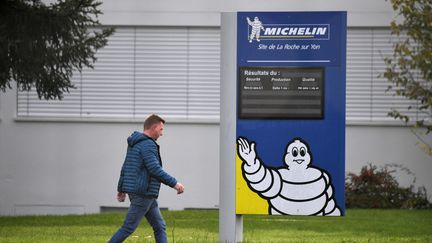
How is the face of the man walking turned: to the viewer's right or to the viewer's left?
to the viewer's right

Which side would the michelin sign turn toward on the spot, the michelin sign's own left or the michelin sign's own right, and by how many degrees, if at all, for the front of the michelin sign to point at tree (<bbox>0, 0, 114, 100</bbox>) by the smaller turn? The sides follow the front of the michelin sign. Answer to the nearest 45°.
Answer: approximately 135° to the michelin sign's own right

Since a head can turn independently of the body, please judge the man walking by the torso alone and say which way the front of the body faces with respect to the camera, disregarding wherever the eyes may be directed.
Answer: to the viewer's right

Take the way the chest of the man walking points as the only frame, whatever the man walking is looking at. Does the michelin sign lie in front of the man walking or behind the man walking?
in front

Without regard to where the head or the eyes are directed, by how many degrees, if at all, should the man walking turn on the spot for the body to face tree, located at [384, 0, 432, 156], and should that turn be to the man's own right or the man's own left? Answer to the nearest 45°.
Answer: approximately 45° to the man's own left

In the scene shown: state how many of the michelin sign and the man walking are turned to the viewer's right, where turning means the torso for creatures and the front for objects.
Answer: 1

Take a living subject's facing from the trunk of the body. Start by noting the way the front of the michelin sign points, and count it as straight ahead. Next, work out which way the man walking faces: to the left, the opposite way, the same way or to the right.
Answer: to the left

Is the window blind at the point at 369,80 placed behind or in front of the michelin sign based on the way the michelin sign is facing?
behind

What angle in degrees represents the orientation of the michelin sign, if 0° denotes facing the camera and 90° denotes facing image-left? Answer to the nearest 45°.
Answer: approximately 0°
